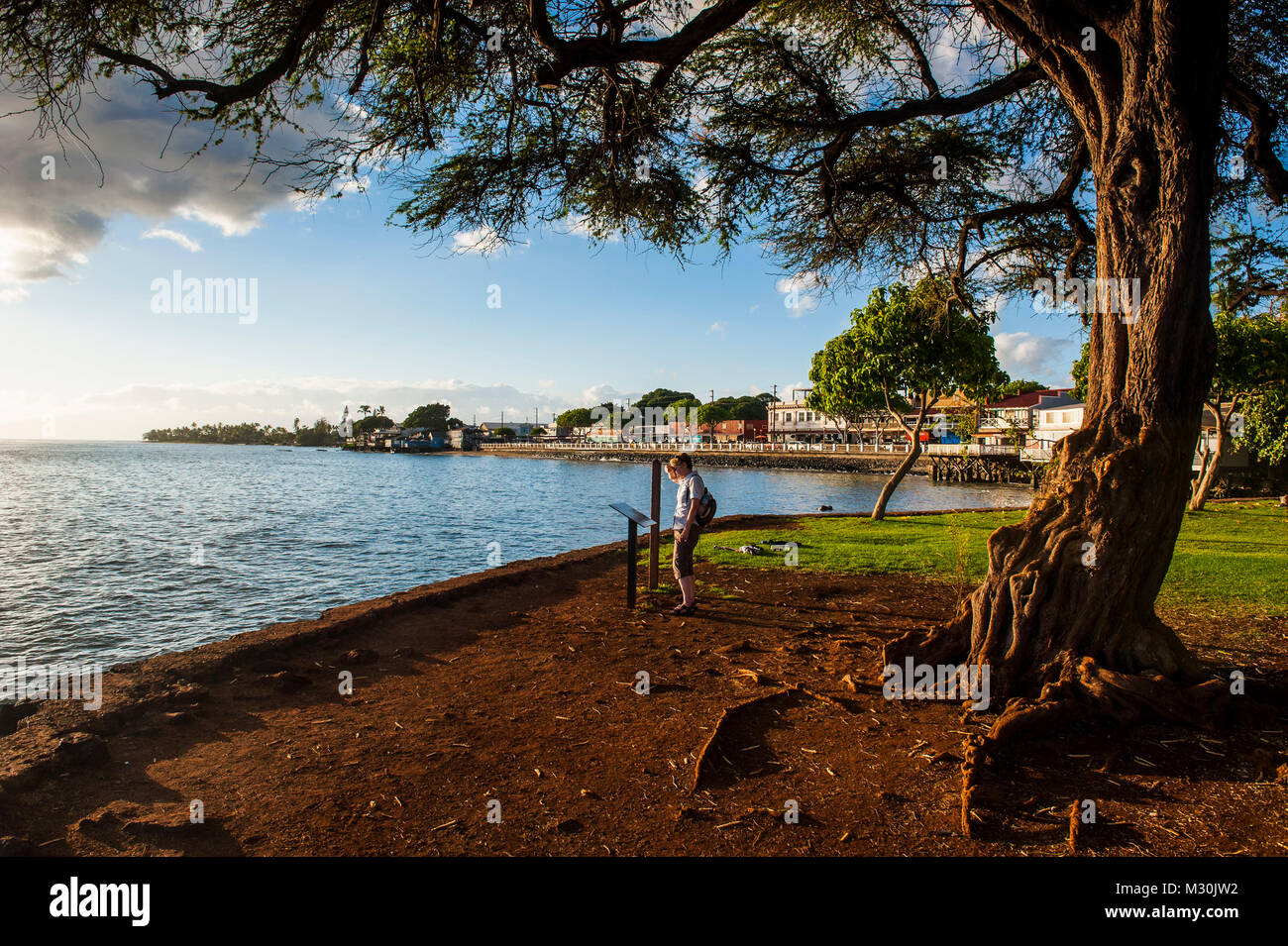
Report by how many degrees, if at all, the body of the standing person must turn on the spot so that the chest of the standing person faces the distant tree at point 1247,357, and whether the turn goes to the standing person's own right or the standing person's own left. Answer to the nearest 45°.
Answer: approximately 135° to the standing person's own right

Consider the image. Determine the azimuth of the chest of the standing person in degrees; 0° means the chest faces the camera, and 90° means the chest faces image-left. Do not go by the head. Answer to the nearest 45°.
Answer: approximately 90°

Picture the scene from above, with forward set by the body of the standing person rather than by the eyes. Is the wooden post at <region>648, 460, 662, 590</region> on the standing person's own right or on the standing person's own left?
on the standing person's own right

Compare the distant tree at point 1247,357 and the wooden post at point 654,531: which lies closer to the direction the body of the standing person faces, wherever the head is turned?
the wooden post

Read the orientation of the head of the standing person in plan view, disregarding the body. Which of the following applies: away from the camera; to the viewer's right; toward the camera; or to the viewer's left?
to the viewer's left

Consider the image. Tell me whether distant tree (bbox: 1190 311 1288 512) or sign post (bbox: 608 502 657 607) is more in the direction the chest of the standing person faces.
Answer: the sign post

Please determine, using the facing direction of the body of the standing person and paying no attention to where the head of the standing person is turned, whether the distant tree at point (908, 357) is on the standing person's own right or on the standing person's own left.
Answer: on the standing person's own right

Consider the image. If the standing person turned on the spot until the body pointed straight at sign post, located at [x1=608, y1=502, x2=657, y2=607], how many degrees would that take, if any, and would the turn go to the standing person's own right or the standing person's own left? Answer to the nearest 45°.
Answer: approximately 45° to the standing person's own right
